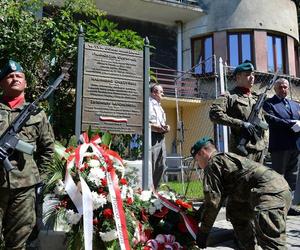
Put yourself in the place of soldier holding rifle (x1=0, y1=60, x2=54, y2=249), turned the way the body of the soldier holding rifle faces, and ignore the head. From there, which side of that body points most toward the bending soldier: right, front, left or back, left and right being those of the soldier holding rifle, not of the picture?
left

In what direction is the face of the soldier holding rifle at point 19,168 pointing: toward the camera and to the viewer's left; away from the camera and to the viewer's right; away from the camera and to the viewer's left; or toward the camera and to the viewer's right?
toward the camera and to the viewer's right

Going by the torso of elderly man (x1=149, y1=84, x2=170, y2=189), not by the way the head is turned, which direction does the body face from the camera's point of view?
to the viewer's right

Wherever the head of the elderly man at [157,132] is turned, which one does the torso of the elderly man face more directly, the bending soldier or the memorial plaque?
the bending soldier

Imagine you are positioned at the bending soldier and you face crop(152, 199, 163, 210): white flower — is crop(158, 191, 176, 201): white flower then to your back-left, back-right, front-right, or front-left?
front-right

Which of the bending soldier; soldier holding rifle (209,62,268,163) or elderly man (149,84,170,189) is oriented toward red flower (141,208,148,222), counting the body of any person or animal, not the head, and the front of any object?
the bending soldier

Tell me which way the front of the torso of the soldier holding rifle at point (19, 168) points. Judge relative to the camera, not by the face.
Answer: toward the camera

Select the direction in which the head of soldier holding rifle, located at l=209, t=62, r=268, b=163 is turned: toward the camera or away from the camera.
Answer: toward the camera

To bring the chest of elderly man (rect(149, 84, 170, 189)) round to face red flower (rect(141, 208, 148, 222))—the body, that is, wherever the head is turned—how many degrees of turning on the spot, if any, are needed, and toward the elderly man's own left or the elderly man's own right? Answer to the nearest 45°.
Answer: approximately 90° to the elderly man's own right

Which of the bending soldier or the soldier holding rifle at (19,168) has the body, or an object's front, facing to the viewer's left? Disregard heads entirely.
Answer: the bending soldier

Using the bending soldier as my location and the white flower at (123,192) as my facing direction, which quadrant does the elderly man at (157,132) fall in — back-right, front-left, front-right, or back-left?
front-right

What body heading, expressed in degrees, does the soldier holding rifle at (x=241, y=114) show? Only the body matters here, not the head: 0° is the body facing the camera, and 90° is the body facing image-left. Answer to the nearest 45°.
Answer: approximately 315°

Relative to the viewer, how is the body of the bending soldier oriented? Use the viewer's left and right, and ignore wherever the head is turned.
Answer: facing to the left of the viewer
